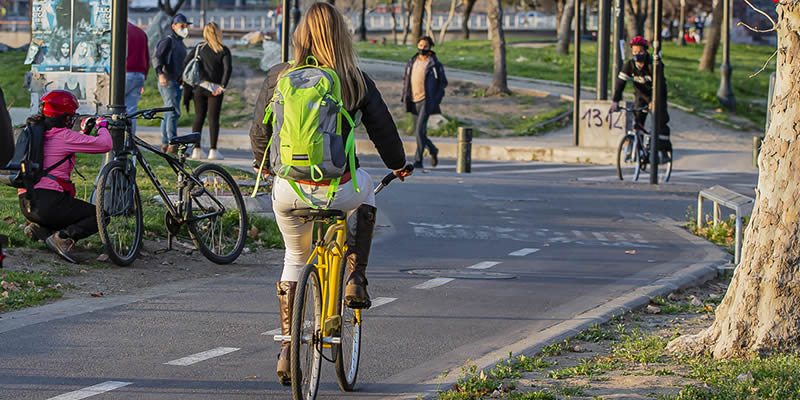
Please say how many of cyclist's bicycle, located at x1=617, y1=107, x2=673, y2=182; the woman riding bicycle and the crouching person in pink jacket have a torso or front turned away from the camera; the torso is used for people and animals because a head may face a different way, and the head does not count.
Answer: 1

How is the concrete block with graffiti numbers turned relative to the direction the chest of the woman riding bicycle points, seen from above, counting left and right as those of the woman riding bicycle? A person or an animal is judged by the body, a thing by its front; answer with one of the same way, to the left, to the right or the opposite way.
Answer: the opposite way

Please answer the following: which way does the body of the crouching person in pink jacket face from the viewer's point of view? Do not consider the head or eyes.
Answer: to the viewer's right

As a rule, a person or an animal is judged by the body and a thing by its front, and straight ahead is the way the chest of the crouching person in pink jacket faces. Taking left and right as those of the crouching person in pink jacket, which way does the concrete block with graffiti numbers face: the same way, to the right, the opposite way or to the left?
to the right

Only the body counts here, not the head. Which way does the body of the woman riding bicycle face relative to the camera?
away from the camera

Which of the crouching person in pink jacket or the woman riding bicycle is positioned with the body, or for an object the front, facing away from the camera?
the woman riding bicycle

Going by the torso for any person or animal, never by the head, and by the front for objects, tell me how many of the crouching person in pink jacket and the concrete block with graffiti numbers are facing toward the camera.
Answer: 1

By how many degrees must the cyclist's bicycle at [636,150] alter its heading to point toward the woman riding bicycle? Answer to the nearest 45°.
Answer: approximately 45° to its left

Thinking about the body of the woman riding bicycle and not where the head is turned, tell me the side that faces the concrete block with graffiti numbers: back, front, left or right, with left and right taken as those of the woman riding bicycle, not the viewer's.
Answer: front

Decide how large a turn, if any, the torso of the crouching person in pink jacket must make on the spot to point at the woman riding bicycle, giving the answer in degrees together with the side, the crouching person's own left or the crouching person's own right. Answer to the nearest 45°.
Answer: approximately 90° to the crouching person's own right

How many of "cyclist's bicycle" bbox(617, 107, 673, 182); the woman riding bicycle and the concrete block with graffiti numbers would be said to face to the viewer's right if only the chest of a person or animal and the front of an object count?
0

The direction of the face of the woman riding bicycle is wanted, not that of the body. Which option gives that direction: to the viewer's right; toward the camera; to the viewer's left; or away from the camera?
away from the camera

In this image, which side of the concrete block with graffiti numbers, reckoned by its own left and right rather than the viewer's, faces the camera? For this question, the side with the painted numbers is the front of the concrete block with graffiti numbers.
front

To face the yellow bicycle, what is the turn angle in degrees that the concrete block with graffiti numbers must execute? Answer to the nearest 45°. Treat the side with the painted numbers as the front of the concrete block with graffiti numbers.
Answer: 0° — it already faces it
